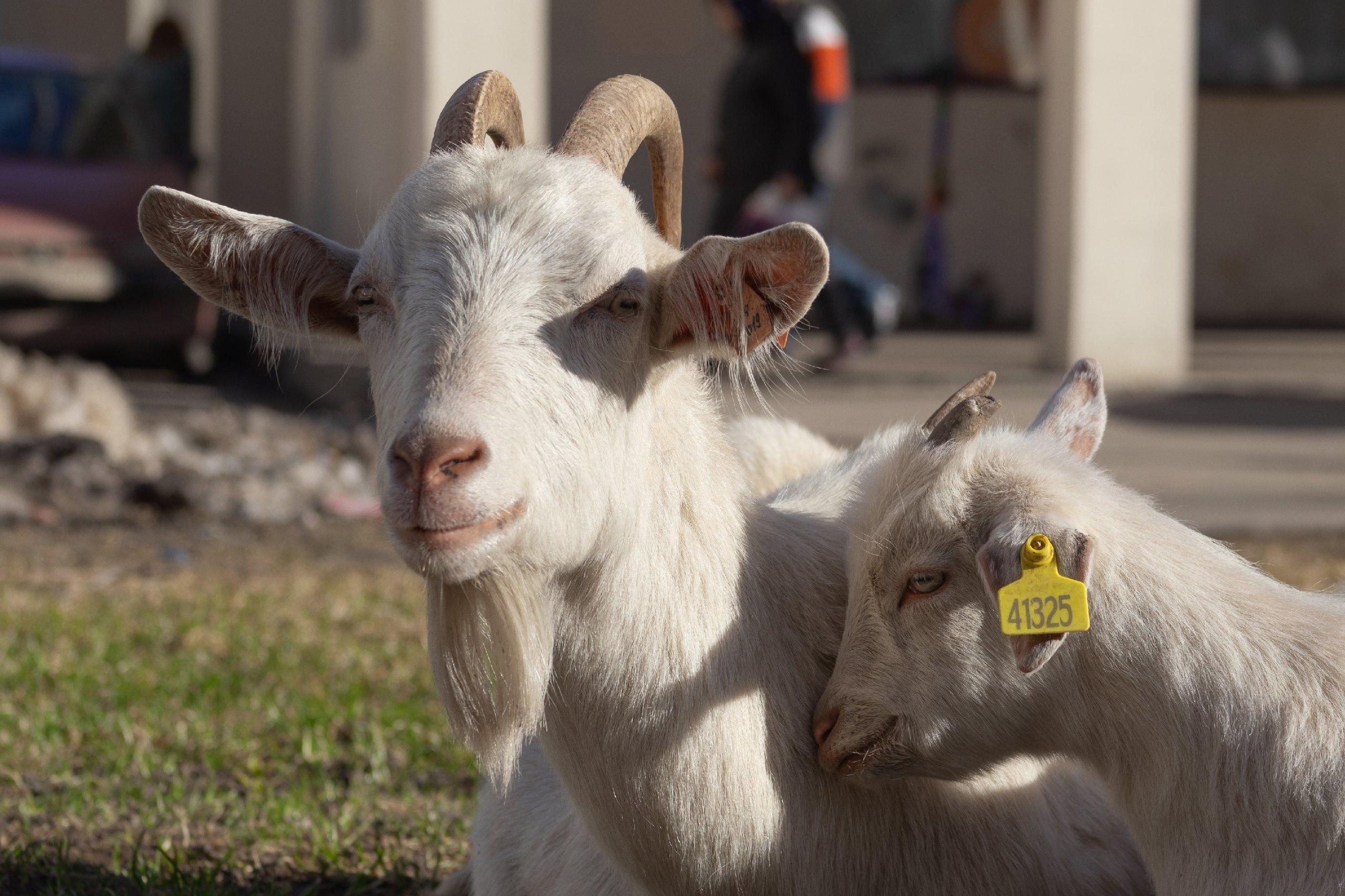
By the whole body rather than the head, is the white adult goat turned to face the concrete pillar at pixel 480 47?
no

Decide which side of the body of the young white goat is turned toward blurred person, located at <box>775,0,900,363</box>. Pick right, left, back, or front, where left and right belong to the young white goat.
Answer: right

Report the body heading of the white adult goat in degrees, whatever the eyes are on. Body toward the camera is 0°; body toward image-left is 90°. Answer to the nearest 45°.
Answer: approximately 45°

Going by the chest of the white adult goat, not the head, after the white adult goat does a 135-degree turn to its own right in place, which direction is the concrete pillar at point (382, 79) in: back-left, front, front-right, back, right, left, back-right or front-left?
front

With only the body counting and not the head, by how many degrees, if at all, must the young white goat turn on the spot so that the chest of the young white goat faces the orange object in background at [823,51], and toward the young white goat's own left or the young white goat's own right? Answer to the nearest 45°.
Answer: approximately 90° to the young white goat's own right

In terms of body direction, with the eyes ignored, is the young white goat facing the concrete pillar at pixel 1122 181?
no

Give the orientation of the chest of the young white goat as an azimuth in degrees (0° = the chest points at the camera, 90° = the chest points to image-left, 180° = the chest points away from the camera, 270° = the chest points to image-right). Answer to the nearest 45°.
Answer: approximately 90°

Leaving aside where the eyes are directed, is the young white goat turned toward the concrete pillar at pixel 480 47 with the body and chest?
no

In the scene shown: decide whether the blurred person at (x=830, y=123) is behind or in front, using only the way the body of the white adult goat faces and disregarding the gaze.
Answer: behind
